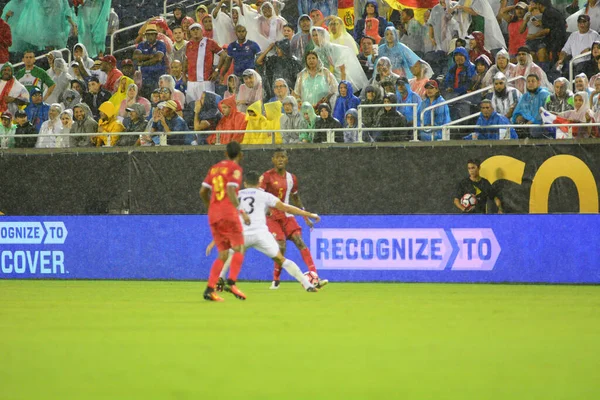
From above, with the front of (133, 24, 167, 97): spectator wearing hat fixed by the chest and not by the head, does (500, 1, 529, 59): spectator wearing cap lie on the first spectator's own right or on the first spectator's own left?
on the first spectator's own left

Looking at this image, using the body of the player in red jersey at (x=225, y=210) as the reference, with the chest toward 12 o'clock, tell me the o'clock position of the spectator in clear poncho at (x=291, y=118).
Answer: The spectator in clear poncho is roughly at 11 o'clock from the player in red jersey.

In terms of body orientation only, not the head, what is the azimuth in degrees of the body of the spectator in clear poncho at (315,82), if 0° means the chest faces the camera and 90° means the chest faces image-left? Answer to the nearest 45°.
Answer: approximately 0°

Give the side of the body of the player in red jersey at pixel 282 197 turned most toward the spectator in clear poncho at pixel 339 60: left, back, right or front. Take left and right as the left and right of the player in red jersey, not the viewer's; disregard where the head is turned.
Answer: back

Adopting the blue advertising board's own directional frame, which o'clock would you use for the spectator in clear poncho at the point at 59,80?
The spectator in clear poncho is roughly at 4 o'clock from the blue advertising board.

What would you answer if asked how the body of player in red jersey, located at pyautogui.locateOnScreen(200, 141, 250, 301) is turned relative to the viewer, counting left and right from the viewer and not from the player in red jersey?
facing away from the viewer and to the right of the viewer

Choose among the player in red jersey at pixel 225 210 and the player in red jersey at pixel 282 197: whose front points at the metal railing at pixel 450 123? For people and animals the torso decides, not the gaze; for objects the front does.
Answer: the player in red jersey at pixel 225 210
